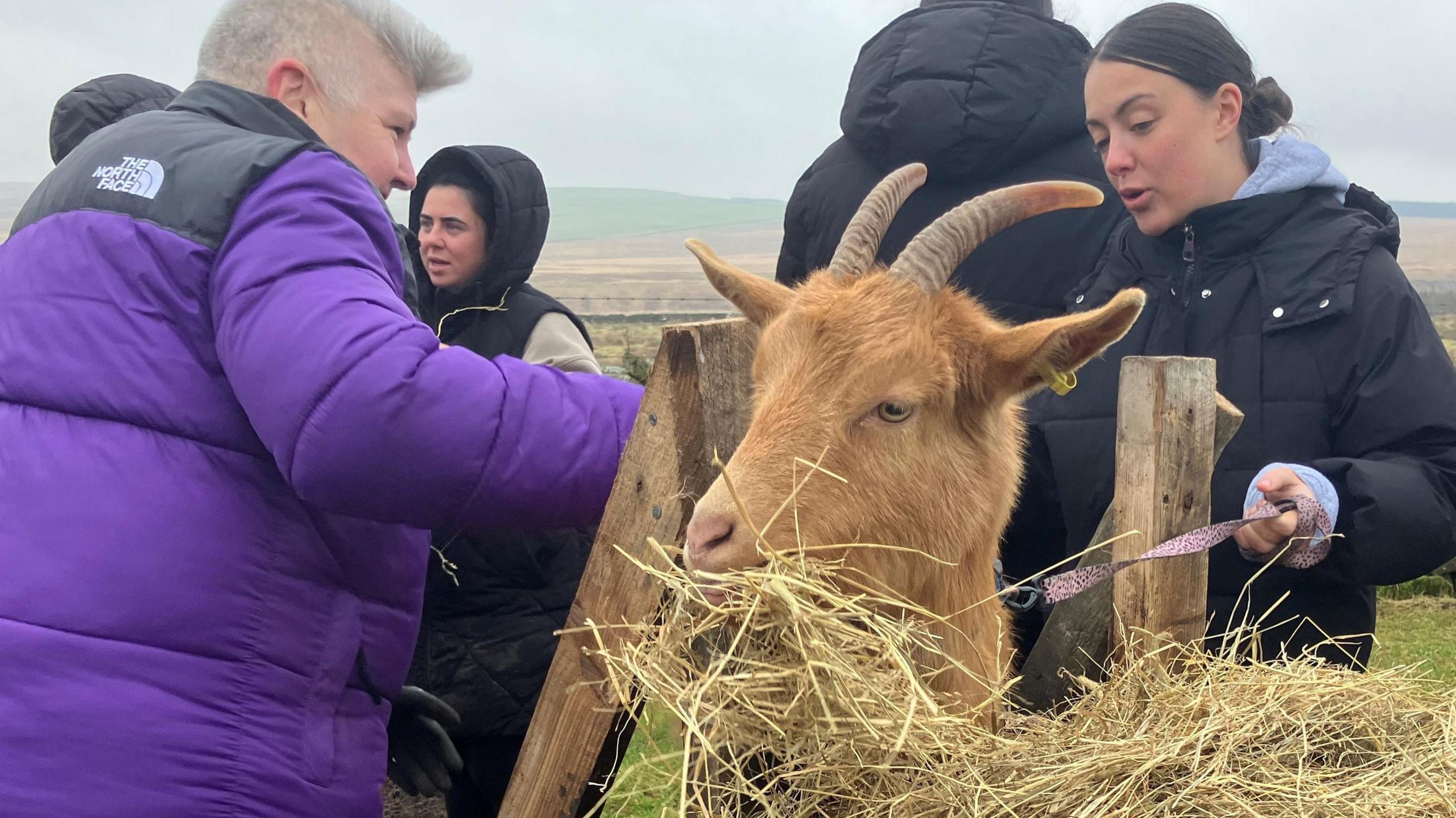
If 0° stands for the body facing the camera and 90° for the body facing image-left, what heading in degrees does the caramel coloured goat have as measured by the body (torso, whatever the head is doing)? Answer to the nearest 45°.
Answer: approximately 45°

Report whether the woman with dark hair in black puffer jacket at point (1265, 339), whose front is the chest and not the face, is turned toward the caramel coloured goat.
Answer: yes

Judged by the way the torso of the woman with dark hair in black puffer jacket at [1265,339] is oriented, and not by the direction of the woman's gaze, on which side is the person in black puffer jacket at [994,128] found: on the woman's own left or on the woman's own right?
on the woman's own right

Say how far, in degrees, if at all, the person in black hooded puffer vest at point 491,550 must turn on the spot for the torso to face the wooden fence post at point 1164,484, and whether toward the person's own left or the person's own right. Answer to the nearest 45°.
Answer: approximately 90° to the person's own left

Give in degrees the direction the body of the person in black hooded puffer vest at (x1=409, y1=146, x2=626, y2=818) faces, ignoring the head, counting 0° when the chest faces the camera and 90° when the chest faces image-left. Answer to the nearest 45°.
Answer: approximately 45°

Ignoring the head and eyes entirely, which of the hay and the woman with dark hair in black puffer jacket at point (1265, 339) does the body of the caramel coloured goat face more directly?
the hay
